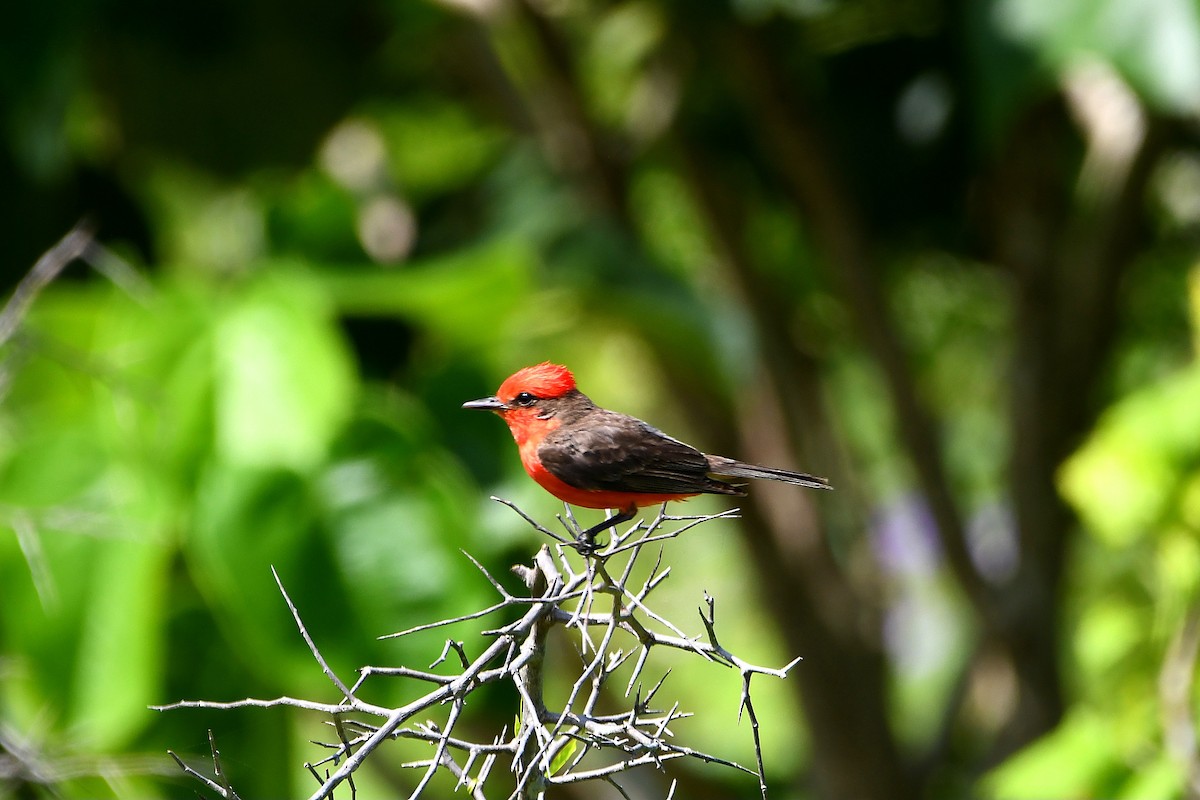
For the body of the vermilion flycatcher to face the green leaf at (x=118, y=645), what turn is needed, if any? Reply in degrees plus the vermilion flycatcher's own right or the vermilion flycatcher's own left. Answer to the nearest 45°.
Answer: approximately 45° to the vermilion flycatcher's own right

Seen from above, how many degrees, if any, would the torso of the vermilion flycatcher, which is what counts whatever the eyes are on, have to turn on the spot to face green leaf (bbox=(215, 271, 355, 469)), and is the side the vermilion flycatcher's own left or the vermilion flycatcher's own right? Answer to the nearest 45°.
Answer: approximately 45° to the vermilion flycatcher's own right

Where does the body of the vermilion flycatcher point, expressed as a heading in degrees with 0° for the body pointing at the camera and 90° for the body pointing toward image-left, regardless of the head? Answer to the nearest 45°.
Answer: approximately 90°
